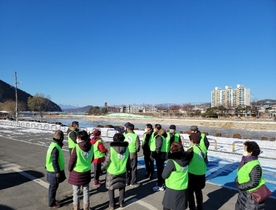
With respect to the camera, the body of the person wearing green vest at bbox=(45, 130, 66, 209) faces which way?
to the viewer's right

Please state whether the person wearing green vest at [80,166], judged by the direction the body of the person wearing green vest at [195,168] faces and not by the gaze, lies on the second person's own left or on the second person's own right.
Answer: on the second person's own left

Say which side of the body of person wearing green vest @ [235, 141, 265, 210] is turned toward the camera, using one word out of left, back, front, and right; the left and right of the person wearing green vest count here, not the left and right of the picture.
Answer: left

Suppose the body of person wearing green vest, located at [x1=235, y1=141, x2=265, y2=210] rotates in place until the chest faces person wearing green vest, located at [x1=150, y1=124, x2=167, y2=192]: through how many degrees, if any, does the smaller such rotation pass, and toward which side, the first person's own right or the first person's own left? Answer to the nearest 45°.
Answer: approximately 45° to the first person's own right

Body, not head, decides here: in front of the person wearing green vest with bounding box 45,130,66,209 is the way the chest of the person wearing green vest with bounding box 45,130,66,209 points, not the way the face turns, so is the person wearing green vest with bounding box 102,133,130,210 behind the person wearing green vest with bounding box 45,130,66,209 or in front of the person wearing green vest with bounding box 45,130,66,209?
in front

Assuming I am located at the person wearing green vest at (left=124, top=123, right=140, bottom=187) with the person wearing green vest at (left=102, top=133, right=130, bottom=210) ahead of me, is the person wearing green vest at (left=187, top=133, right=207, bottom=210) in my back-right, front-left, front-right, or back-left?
front-left

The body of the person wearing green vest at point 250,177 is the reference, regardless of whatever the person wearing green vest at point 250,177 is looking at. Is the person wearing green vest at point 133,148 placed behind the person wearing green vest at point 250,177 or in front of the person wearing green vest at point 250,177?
in front

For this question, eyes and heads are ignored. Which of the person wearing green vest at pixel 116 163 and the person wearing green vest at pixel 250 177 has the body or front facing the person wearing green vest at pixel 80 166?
the person wearing green vest at pixel 250 177

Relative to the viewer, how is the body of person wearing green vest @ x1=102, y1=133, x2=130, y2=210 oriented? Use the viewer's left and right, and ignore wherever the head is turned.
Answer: facing away from the viewer

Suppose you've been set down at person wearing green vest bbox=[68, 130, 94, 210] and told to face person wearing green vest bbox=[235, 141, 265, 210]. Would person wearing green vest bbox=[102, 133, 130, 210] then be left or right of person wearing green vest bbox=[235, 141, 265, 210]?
left

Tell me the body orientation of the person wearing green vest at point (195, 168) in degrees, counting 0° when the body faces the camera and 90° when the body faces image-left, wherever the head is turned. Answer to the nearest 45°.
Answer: approximately 135°
